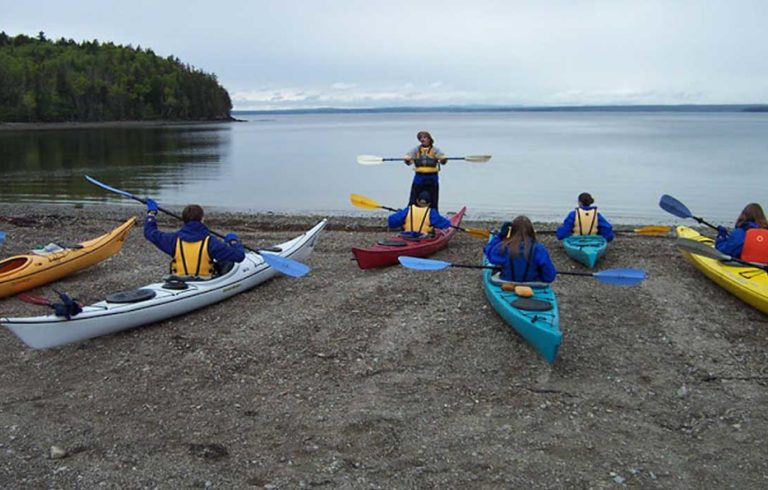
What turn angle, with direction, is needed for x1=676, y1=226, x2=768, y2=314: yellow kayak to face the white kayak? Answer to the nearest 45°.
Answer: approximately 90° to its left

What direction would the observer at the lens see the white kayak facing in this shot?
facing away from the viewer and to the right of the viewer

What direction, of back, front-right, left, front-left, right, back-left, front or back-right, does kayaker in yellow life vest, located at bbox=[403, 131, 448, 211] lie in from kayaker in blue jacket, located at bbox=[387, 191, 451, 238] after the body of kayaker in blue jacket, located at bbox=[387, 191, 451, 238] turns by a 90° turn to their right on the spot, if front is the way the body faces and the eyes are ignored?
left

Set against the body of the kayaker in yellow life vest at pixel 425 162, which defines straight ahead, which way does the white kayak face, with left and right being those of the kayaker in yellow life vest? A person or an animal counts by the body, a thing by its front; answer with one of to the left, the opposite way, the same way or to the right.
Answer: the opposite way

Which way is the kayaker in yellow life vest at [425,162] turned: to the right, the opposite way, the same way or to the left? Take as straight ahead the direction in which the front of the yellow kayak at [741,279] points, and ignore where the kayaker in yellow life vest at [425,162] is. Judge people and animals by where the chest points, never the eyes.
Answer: the opposite way

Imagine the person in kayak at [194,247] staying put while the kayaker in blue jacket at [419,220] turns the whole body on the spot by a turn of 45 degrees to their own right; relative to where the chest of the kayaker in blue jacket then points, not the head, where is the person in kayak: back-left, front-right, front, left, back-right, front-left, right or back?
back

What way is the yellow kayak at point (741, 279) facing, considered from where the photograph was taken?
facing away from the viewer and to the left of the viewer

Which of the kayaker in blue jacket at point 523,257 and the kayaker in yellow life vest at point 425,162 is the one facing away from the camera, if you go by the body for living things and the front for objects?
the kayaker in blue jacket at point 523,257

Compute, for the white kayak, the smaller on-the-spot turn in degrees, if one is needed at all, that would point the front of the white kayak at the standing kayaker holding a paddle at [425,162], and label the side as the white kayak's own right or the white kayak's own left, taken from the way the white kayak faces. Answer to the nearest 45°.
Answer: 0° — it already faces them

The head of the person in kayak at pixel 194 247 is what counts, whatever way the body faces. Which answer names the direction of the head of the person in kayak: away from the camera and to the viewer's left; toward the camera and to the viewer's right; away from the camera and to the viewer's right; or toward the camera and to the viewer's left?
away from the camera and to the viewer's right

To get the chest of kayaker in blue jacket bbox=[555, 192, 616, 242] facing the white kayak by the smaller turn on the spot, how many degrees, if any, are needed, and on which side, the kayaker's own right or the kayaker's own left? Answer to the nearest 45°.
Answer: approximately 135° to the kayaker's own left

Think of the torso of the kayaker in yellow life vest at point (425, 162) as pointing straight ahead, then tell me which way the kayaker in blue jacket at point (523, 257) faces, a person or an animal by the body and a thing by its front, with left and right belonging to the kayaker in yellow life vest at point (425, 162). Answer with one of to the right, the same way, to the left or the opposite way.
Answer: the opposite way

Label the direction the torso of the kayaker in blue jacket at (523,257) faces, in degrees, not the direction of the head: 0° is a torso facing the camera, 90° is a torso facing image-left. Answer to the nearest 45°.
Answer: approximately 180°

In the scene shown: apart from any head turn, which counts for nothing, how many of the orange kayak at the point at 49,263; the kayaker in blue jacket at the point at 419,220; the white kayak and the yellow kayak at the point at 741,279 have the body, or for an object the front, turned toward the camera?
0

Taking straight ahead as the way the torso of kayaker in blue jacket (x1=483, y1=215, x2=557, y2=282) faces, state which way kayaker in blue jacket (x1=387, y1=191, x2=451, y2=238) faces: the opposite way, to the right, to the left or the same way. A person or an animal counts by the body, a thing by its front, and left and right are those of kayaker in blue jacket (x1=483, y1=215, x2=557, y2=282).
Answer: the same way

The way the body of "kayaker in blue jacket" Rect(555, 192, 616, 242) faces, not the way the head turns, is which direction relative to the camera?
away from the camera

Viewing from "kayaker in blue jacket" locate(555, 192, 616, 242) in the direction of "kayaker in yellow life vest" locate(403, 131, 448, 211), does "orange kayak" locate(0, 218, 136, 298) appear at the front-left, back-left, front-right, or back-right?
front-left

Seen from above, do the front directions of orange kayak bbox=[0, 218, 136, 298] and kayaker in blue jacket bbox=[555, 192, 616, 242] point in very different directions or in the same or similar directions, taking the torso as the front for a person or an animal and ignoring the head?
same or similar directions

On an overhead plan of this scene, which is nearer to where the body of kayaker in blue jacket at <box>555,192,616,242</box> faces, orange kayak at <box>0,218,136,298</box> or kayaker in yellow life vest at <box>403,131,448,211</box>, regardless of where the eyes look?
the kayaker in yellow life vest

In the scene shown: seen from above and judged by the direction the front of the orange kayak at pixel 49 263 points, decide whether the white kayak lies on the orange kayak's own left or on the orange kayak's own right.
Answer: on the orange kayak's own right

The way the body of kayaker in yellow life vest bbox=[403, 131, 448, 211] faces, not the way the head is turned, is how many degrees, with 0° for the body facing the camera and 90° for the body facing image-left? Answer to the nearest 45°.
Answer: approximately 0°

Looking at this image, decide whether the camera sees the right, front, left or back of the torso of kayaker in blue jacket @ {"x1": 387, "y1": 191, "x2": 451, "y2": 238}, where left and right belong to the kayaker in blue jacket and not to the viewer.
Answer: back
